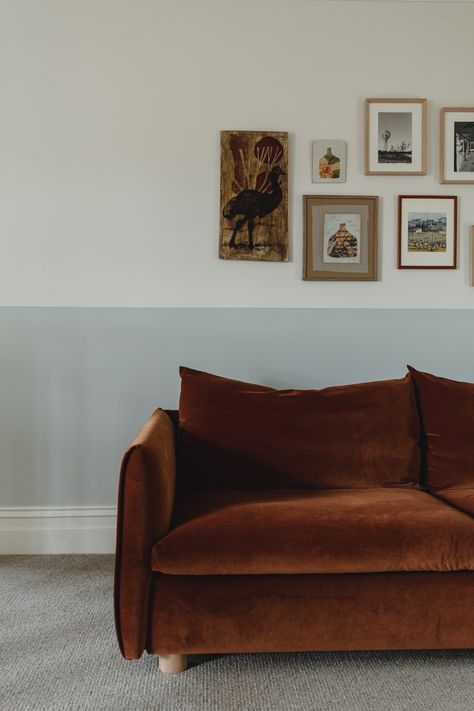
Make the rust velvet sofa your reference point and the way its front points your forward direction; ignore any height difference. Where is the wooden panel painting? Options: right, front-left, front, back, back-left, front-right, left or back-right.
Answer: back

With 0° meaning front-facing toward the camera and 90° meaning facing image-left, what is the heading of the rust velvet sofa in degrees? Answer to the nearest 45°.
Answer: approximately 0°

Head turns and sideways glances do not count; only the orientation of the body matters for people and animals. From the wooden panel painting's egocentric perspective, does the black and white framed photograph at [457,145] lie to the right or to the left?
on its left

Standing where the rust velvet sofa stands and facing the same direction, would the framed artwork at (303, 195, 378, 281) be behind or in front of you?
behind
